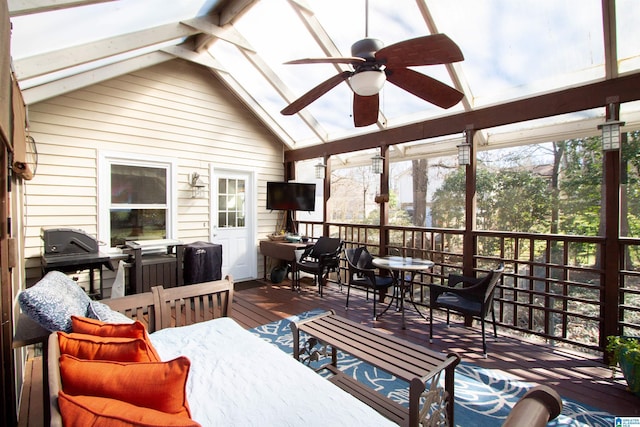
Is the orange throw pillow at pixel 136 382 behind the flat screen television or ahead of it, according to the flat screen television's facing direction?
ahead

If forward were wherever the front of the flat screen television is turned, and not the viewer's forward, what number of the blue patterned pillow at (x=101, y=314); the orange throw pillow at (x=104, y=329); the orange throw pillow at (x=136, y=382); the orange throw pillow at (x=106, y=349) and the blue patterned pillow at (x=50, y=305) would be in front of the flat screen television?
5

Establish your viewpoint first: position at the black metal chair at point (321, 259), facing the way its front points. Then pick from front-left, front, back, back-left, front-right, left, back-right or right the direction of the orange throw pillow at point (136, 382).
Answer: front-left

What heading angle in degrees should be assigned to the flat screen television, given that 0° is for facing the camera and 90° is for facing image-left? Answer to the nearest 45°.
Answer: approximately 0°

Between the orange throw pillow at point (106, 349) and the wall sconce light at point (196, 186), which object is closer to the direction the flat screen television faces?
the orange throw pillow

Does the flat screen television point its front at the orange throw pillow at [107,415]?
yes

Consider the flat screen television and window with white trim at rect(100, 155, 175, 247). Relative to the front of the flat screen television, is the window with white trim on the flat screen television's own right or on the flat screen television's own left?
on the flat screen television's own right

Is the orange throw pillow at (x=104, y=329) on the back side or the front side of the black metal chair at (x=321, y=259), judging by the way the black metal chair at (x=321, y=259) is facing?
on the front side

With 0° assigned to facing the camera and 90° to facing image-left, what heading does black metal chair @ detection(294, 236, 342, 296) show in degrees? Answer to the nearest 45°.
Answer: approximately 45°

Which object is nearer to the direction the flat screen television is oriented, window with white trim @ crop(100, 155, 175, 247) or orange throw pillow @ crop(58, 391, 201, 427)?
the orange throw pillow
